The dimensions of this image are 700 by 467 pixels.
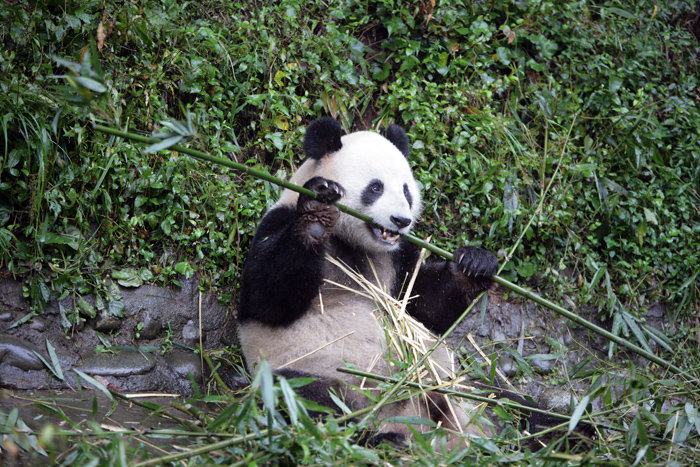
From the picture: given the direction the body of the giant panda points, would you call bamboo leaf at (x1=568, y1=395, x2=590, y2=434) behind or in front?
in front

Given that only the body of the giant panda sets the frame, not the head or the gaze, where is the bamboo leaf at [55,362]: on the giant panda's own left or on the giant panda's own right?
on the giant panda's own right

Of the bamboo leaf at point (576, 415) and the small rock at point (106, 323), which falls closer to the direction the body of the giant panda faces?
the bamboo leaf

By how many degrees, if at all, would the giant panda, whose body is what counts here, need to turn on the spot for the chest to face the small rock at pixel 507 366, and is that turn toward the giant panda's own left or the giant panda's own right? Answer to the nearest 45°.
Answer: approximately 90° to the giant panda's own left

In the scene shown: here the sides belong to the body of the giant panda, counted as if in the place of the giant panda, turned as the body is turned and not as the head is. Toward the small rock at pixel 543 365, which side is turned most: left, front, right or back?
left

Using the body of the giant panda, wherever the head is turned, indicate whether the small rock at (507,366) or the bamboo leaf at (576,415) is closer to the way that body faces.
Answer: the bamboo leaf

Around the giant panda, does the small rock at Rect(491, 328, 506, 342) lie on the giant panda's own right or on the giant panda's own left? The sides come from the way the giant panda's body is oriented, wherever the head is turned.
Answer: on the giant panda's own left

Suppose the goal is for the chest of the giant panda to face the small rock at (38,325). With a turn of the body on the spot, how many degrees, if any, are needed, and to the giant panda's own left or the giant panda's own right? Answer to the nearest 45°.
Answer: approximately 135° to the giant panda's own right

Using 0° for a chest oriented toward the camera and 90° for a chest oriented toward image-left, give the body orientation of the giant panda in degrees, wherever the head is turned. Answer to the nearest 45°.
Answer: approximately 315°

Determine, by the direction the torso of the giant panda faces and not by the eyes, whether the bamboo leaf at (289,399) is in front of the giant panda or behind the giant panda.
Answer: in front

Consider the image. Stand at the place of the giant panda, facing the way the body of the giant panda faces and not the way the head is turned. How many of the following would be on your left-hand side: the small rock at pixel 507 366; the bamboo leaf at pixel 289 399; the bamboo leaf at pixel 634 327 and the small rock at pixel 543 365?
3

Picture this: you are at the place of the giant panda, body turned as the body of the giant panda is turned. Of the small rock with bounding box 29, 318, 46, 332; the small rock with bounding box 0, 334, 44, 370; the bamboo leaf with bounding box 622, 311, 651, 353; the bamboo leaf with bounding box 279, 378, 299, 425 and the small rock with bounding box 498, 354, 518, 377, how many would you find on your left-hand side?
2

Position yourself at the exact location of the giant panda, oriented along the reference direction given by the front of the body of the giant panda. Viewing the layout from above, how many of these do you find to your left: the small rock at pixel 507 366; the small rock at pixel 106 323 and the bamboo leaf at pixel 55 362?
1

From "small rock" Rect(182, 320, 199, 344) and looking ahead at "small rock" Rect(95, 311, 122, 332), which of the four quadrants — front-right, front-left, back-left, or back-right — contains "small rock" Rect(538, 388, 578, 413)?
back-left

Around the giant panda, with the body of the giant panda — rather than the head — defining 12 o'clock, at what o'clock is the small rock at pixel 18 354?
The small rock is roughly at 4 o'clock from the giant panda.

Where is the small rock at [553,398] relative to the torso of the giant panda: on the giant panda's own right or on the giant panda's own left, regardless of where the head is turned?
on the giant panda's own left
